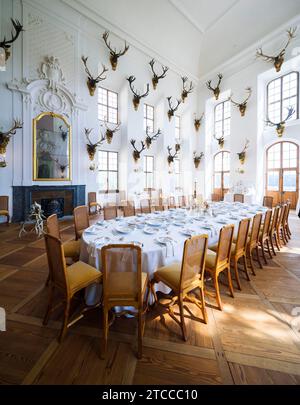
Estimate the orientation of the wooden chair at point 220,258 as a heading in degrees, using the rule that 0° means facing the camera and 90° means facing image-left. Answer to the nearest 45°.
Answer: approximately 135°

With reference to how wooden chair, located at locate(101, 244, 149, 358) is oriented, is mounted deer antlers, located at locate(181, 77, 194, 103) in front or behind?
in front

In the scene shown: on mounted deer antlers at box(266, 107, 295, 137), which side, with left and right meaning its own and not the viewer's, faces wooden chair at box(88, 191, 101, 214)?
front

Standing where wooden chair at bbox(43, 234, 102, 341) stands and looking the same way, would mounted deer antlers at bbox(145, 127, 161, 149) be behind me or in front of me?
in front

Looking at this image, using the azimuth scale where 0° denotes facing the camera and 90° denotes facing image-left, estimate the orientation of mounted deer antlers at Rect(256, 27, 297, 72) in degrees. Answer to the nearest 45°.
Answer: approximately 45°

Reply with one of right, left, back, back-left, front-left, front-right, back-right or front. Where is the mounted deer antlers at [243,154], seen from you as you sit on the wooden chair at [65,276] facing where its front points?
front

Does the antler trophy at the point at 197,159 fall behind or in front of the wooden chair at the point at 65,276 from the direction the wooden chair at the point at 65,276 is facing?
in front

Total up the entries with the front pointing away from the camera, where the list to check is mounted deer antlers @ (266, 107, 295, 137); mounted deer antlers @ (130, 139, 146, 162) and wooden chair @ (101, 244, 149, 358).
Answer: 1

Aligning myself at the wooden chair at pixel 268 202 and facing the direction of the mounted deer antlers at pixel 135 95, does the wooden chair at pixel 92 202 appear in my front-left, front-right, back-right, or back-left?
front-left

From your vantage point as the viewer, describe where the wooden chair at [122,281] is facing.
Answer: facing away from the viewer

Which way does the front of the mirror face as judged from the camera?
facing the viewer and to the right of the viewer

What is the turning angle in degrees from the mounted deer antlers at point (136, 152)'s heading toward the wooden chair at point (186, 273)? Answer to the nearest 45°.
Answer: approximately 45° to its right

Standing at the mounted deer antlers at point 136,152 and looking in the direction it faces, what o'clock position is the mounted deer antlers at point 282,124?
the mounted deer antlers at point 282,124 is roughly at 11 o'clock from the mounted deer antlers at point 136,152.
